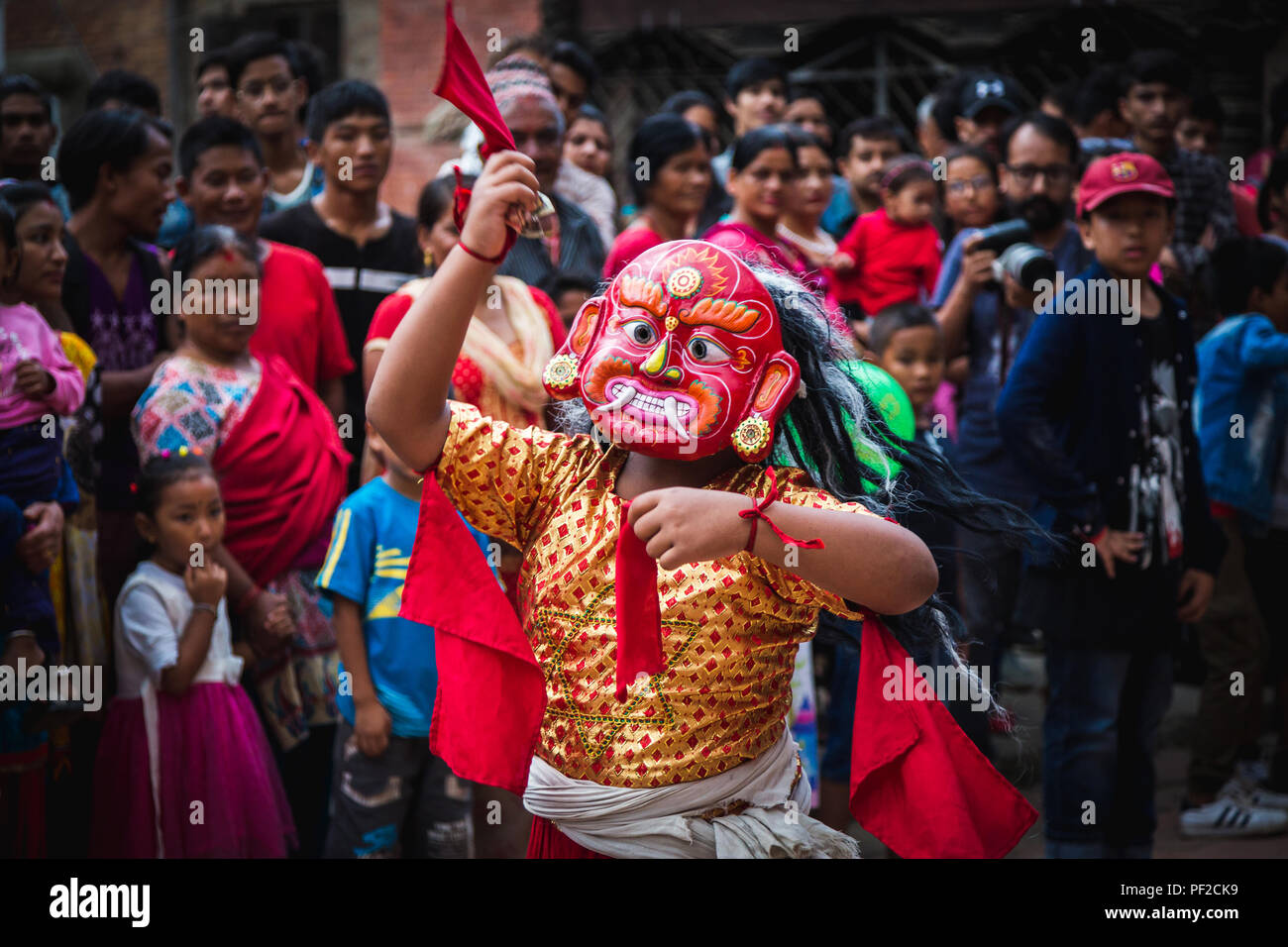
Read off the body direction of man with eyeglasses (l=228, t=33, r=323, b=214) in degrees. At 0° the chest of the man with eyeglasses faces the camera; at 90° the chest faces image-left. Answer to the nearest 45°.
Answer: approximately 0°

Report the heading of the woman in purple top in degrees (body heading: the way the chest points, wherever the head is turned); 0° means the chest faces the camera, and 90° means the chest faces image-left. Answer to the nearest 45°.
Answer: approximately 315°

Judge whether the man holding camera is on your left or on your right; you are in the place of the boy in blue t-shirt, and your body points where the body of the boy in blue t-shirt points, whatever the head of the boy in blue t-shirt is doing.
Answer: on your left

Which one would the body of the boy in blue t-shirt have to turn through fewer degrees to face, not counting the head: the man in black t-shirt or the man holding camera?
the man holding camera

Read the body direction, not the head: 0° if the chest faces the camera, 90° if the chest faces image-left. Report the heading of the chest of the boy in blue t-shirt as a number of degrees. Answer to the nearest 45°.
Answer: approximately 315°

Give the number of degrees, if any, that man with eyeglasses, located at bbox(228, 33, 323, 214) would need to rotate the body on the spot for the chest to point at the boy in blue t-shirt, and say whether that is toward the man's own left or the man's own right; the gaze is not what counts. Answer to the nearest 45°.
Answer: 0° — they already face them

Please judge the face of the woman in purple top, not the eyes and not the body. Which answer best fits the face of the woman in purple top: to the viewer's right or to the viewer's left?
to the viewer's right
